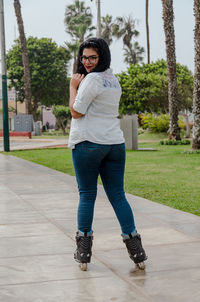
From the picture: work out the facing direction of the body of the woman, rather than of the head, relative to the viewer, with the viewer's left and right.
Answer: facing away from the viewer and to the left of the viewer

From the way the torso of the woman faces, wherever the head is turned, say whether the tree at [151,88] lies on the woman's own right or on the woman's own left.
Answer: on the woman's own right
